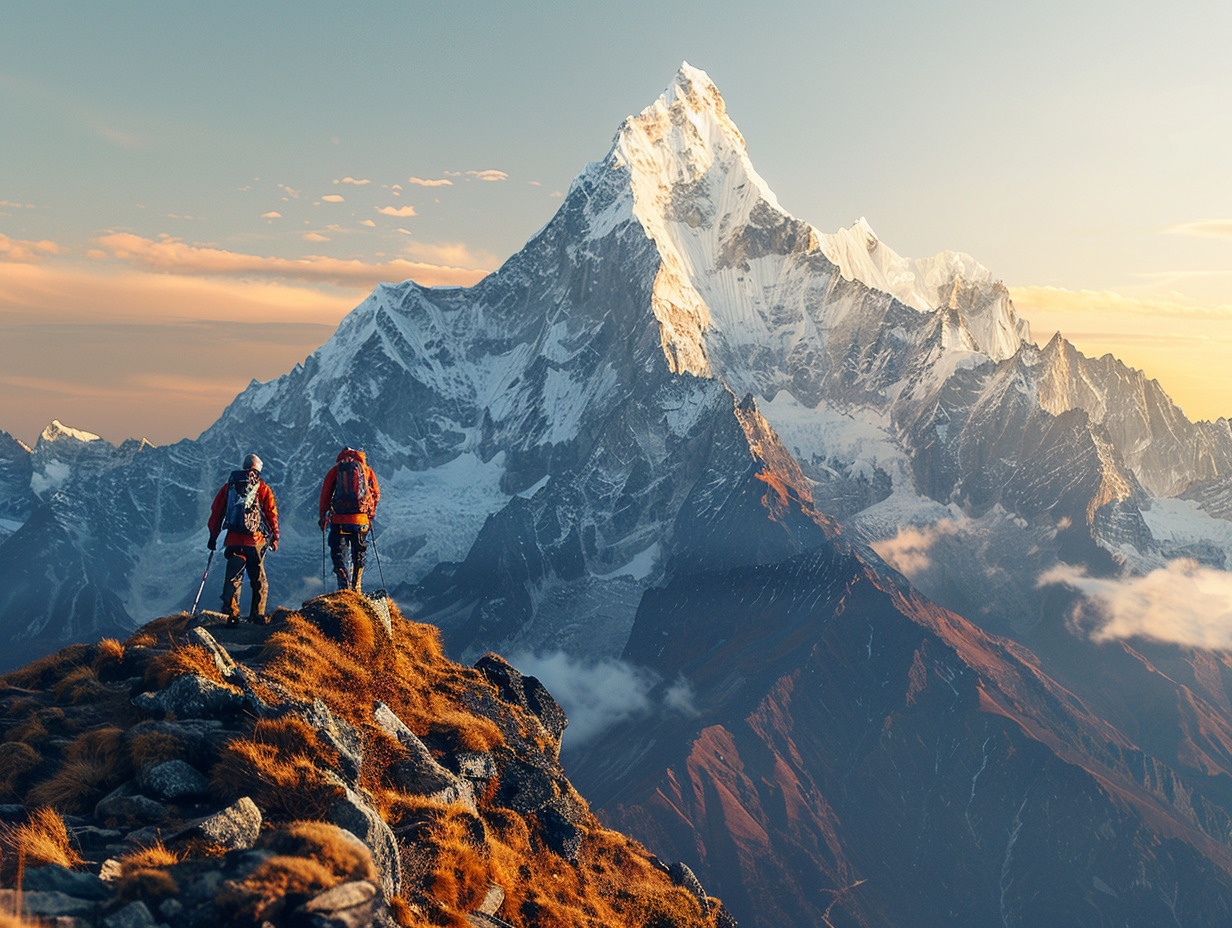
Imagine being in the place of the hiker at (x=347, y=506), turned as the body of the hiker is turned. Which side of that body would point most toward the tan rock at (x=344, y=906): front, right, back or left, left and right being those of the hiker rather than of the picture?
back

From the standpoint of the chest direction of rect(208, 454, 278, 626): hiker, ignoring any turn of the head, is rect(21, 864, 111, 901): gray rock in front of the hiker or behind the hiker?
behind

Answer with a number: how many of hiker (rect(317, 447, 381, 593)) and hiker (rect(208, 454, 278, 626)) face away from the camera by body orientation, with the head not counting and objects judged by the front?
2

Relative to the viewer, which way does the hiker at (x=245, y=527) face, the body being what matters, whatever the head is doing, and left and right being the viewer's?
facing away from the viewer

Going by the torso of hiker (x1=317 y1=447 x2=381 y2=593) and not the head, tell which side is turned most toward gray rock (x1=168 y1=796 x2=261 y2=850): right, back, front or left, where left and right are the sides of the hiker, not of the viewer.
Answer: back

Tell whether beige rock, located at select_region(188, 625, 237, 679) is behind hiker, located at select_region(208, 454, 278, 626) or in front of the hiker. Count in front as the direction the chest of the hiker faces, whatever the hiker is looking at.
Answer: behind

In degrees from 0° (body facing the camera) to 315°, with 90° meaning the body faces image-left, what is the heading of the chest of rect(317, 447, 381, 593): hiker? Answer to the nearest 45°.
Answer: approximately 180°

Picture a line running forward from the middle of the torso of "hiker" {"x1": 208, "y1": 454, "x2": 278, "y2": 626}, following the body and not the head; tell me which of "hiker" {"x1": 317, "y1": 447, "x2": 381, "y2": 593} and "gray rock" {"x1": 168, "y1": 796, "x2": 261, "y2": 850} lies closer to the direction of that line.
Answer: the hiker

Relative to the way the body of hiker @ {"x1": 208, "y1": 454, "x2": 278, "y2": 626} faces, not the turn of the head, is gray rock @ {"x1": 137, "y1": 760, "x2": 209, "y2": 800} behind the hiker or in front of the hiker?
behind

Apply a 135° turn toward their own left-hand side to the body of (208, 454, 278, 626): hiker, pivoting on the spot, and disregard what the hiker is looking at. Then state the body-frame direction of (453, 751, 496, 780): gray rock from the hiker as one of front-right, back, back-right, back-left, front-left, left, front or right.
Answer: left

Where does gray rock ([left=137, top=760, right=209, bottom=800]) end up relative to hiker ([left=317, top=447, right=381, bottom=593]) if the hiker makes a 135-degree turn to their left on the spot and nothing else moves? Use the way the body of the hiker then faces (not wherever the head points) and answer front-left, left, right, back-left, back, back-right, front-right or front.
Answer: front-left

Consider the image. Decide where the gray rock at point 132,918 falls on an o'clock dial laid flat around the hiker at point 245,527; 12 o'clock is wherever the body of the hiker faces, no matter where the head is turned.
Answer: The gray rock is roughly at 6 o'clock from the hiker.
